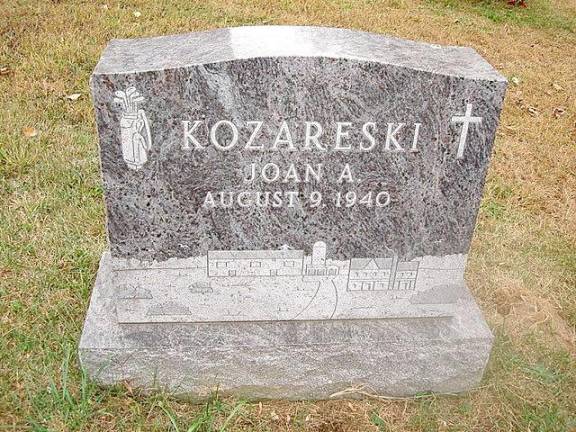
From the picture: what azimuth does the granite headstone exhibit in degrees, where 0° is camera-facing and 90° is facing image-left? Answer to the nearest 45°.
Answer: approximately 0°

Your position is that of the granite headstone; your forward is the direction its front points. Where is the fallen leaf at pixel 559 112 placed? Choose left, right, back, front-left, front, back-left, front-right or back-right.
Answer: back-left

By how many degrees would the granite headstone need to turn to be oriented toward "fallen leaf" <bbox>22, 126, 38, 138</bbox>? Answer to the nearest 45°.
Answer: approximately 135° to its right

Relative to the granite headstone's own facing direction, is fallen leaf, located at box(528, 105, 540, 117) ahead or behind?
behind
